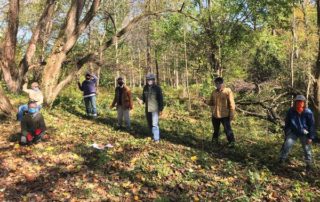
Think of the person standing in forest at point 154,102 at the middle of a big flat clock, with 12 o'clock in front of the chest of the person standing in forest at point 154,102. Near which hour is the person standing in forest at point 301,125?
the person standing in forest at point 301,125 is roughly at 10 o'clock from the person standing in forest at point 154,102.

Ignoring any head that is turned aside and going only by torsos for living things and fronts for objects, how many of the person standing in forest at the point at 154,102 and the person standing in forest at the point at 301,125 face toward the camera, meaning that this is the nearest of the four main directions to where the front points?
2

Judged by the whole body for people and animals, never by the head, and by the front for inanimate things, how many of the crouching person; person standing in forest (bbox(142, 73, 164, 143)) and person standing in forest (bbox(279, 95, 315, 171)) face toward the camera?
3

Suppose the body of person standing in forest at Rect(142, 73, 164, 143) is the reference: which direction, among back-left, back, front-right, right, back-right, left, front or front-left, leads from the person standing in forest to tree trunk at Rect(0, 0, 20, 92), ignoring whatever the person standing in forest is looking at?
back-right

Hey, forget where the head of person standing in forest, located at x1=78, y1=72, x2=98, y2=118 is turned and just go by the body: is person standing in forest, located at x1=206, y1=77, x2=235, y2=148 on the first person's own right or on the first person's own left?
on the first person's own left

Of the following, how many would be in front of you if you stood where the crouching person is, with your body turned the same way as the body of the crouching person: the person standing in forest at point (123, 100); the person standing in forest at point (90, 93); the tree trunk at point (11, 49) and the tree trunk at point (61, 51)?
0

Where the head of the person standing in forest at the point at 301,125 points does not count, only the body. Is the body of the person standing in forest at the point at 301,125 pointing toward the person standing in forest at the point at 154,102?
no

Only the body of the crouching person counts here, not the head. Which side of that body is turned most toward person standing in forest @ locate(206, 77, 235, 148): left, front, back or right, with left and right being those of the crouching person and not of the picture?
left

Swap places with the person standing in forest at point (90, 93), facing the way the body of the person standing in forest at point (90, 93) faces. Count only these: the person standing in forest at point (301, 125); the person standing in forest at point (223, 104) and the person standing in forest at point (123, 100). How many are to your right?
0

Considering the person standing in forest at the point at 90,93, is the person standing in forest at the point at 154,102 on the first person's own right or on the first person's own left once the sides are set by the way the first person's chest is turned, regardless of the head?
on the first person's own left

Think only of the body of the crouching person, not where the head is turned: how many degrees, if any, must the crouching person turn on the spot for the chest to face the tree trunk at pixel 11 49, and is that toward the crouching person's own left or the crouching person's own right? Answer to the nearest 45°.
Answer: approximately 180°

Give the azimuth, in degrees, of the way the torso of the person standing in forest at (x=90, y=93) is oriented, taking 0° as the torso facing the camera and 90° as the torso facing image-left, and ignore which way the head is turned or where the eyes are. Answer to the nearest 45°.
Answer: approximately 45°

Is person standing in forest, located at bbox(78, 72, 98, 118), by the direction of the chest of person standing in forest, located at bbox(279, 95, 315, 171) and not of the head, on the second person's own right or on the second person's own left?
on the second person's own right

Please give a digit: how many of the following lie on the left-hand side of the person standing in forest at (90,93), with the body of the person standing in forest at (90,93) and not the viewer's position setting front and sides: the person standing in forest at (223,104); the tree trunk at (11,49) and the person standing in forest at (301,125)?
2

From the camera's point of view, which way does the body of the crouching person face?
toward the camera

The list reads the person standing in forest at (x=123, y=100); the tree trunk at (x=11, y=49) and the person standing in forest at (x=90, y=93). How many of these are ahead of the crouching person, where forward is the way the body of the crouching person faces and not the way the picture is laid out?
0

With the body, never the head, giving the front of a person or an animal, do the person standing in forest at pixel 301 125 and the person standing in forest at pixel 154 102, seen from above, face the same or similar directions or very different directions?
same or similar directions

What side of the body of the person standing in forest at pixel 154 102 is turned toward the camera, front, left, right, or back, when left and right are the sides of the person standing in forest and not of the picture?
front
